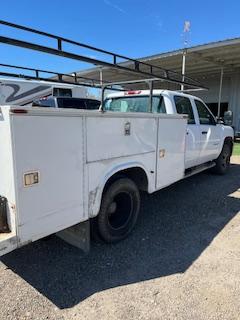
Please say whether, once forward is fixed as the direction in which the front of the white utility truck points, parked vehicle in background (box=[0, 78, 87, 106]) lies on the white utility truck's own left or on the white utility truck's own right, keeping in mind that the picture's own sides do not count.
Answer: on the white utility truck's own left

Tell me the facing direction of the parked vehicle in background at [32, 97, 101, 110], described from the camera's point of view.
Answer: facing the viewer and to the left of the viewer

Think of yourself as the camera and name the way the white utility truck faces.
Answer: facing away from the viewer and to the right of the viewer

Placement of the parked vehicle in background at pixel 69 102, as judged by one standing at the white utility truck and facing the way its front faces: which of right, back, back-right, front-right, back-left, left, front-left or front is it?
front-left

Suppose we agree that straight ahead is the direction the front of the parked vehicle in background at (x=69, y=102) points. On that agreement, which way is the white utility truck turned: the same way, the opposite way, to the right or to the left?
the opposite way
